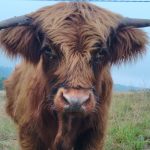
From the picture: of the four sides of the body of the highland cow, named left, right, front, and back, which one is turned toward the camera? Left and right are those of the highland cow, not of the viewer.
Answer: front
